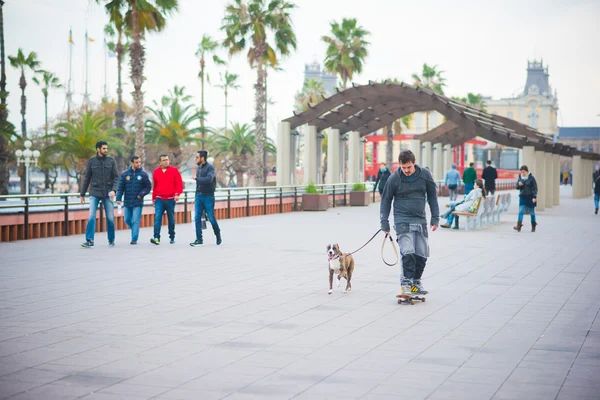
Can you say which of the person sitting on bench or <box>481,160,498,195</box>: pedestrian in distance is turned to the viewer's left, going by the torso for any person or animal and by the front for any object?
the person sitting on bench

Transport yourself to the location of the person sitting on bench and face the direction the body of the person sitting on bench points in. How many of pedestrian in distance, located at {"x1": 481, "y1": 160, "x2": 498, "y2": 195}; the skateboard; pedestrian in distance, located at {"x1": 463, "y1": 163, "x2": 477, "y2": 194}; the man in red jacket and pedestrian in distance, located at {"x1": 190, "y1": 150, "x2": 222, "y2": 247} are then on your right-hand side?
2

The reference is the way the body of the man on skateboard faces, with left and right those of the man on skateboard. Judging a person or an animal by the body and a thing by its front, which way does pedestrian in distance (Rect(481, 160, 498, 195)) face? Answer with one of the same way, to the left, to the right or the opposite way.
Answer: the opposite way

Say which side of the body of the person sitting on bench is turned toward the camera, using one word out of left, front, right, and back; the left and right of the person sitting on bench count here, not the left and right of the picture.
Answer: left

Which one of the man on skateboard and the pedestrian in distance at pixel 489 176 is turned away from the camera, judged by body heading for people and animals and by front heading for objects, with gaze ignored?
the pedestrian in distance

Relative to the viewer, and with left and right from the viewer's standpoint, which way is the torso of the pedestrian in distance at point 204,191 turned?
facing to the left of the viewer

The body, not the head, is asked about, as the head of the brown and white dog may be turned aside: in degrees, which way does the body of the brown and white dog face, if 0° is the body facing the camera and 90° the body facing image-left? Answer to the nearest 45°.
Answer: approximately 45°

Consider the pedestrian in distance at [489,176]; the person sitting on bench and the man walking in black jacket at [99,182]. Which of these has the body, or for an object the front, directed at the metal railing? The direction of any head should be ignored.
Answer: the person sitting on bench

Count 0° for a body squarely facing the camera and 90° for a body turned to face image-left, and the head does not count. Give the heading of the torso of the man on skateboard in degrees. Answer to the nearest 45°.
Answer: approximately 0°

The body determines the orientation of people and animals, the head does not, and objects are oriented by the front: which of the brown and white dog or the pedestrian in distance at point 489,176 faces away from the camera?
the pedestrian in distance
